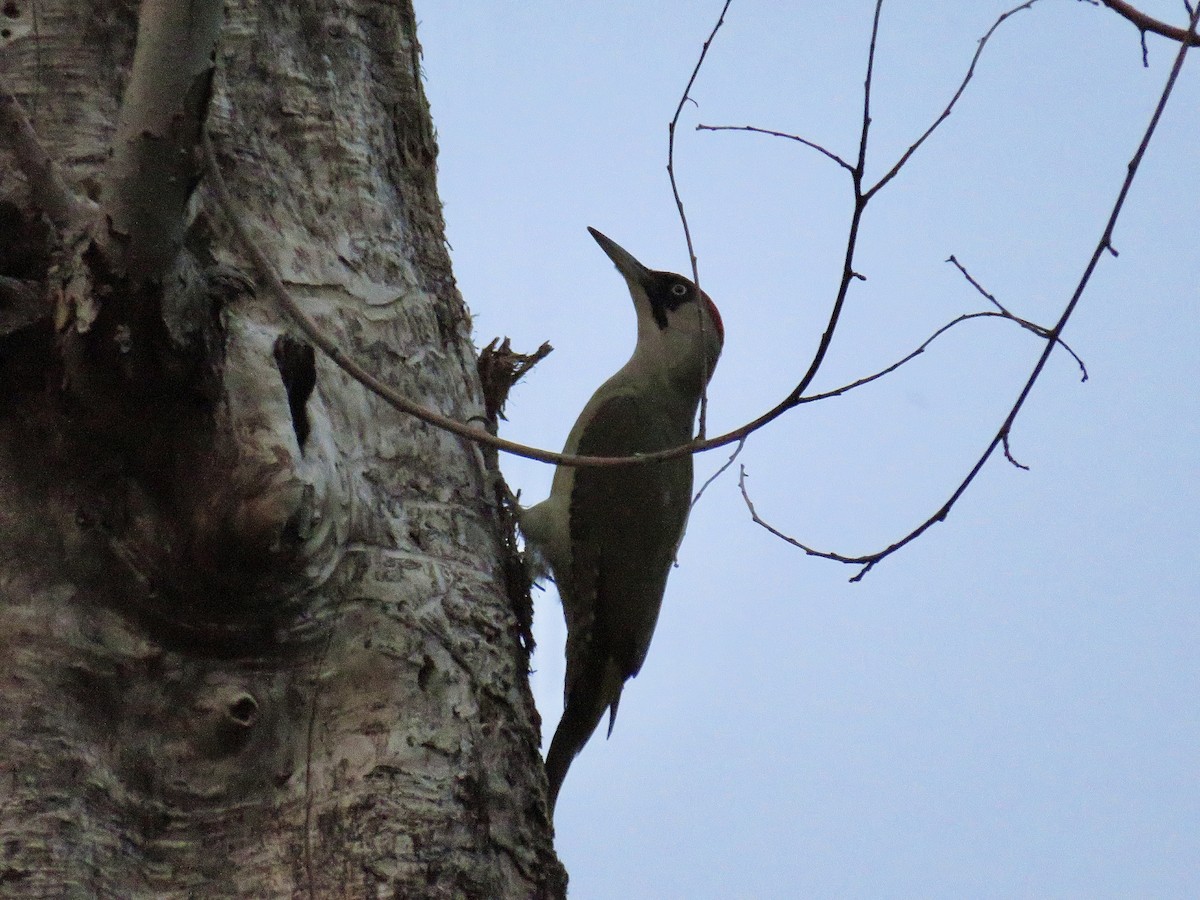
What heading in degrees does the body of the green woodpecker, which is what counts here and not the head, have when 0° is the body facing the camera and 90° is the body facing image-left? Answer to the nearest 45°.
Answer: approximately 90°

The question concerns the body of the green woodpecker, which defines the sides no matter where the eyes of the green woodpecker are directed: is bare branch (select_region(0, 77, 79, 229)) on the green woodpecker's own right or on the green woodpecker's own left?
on the green woodpecker's own left

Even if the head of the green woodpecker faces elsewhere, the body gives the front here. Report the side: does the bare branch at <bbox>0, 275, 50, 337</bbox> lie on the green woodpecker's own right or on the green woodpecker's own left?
on the green woodpecker's own left
